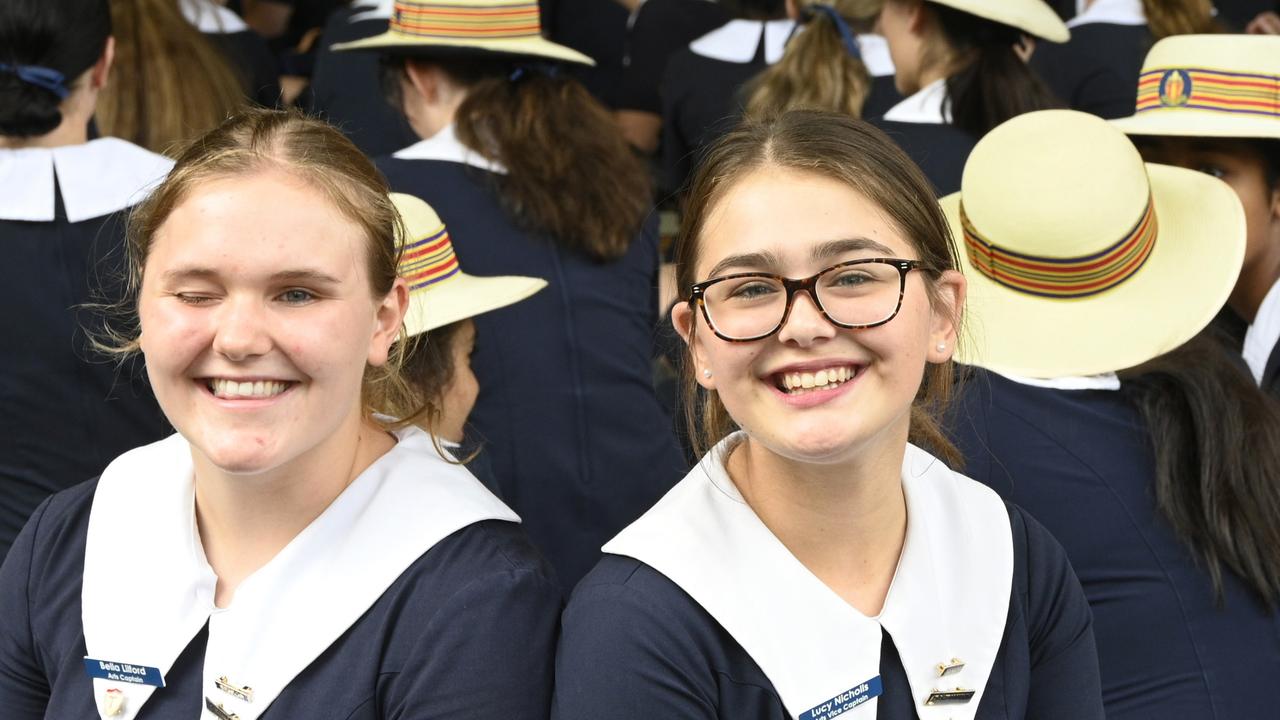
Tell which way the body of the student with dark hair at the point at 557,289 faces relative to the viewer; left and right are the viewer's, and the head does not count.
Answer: facing away from the viewer and to the left of the viewer

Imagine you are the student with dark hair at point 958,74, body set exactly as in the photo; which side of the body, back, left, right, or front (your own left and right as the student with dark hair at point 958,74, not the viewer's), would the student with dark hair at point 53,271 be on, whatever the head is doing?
left

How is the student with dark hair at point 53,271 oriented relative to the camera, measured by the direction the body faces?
away from the camera

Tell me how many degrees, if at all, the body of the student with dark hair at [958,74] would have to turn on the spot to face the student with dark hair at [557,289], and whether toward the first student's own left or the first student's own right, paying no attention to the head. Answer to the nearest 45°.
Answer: approximately 90° to the first student's own left

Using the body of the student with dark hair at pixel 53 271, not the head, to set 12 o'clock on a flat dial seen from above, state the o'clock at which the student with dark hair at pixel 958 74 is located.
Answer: the student with dark hair at pixel 958 74 is roughly at 3 o'clock from the student with dark hair at pixel 53 271.

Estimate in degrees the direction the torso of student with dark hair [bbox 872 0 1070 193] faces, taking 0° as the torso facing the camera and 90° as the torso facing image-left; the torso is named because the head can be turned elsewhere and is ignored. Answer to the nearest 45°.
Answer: approximately 135°
